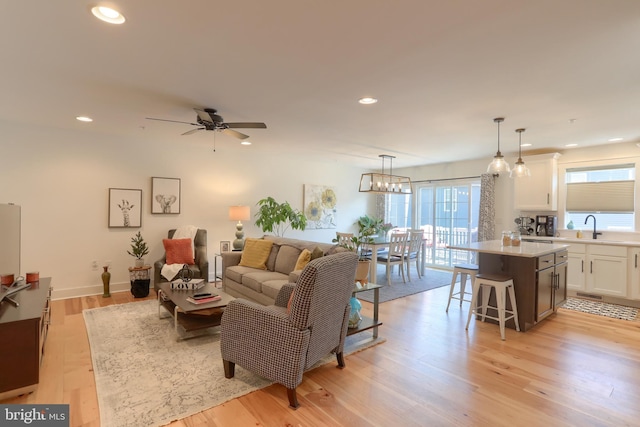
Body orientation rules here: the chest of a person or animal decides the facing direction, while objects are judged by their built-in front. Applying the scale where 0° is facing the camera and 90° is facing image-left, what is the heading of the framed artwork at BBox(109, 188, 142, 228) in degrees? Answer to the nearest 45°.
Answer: approximately 0°

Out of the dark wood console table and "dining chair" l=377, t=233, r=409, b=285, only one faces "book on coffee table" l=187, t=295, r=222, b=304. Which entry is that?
the dark wood console table

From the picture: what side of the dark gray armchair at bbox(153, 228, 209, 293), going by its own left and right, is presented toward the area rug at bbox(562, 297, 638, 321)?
left

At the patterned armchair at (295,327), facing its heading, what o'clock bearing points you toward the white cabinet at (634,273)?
The white cabinet is roughly at 4 o'clock from the patterned armchair.

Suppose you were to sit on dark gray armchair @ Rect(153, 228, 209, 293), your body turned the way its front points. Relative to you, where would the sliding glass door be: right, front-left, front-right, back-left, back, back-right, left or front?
back-left

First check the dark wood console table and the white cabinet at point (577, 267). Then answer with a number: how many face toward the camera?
1

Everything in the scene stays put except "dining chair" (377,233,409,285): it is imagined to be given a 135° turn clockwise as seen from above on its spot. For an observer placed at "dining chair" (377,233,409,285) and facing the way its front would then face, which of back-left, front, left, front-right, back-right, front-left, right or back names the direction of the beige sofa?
back-right

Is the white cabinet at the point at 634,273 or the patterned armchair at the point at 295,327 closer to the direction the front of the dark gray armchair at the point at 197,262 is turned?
the patterned armchair

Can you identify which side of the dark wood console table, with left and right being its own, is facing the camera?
right

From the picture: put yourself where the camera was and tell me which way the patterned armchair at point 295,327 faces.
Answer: facing away from the viewer and to the left of the viewer
